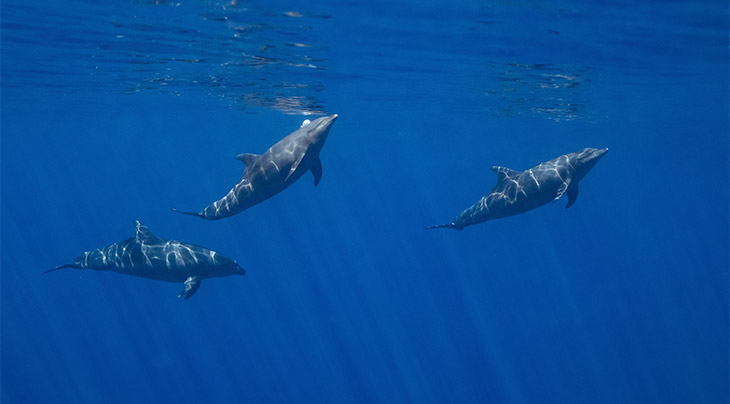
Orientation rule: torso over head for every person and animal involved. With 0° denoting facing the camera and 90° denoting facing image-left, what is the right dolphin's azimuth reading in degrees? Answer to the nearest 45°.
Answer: approximately 270°

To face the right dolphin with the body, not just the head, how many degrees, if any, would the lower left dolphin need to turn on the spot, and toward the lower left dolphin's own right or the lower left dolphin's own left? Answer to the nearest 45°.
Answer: approximately 45° to the lower left dolphin's own right

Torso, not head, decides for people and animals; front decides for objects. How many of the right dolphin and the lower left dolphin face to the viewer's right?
2

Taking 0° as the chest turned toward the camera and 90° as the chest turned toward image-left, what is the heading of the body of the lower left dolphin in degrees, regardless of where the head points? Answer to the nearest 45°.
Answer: approximately 270°

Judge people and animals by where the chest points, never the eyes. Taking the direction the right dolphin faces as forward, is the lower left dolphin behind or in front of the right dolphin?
behind

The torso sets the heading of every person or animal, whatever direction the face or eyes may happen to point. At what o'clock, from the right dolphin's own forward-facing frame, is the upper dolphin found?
The upper dolphin is roughly at 5 o'clock from the right dolphin.
